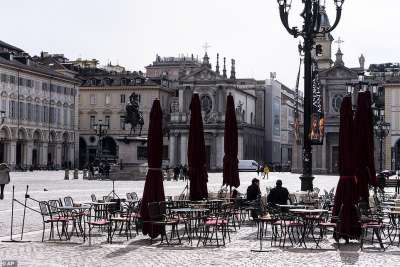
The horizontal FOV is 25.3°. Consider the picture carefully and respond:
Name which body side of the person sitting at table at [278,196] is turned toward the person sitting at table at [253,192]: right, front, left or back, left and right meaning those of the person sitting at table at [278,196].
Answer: left

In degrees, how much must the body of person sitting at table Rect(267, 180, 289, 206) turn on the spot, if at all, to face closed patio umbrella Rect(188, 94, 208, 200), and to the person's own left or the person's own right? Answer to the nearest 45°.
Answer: approximately 45° to the person's own left

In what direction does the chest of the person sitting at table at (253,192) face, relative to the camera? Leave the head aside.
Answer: to the viewer's right

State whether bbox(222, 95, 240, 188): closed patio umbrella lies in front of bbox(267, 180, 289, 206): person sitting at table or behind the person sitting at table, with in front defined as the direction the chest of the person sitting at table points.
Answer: in front

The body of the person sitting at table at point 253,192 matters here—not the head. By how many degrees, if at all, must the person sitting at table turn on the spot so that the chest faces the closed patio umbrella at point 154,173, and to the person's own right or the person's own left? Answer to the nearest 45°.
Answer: approximately 135° to the person's own right

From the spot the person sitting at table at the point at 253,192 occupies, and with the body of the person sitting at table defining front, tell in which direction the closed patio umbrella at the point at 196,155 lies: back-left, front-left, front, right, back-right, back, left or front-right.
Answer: back

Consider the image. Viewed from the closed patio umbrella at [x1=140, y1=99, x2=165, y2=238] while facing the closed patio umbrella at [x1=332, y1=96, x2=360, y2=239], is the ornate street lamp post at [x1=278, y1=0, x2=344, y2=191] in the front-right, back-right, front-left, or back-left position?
front-left

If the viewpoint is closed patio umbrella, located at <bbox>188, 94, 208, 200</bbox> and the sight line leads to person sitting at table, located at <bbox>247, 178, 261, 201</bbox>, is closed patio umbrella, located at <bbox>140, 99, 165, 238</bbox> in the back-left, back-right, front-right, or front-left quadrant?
back-right

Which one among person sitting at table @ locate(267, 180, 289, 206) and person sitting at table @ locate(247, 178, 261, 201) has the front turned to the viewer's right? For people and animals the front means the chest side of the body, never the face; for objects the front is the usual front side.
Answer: person sitting at table @ locate(247, 178, 261, 201)

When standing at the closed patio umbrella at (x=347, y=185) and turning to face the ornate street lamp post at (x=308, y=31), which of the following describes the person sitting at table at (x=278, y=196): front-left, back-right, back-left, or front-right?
front-left
